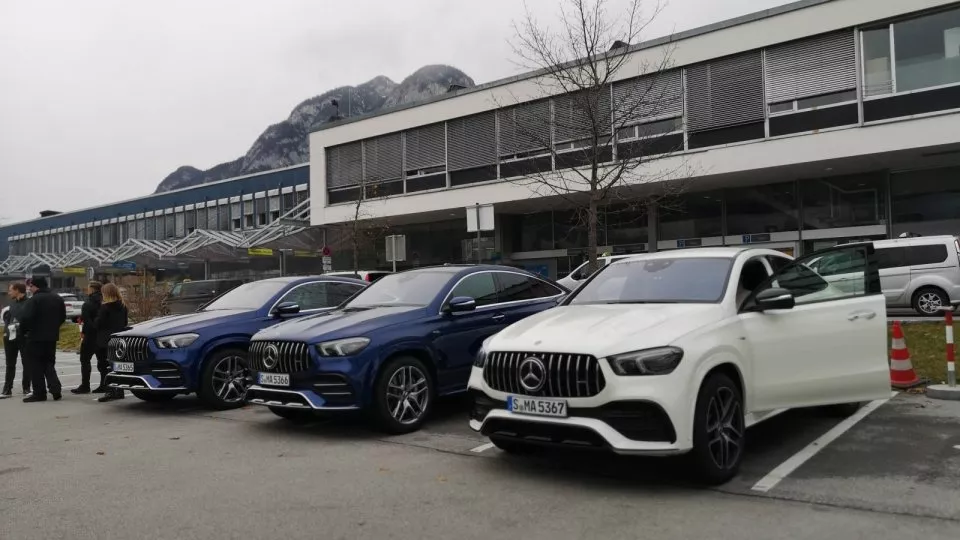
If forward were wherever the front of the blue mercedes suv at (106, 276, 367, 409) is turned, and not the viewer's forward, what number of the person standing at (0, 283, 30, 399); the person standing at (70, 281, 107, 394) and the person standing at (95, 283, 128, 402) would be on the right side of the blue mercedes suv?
3

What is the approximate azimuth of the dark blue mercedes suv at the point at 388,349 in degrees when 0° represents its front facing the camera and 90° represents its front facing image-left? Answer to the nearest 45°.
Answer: approximately 45°

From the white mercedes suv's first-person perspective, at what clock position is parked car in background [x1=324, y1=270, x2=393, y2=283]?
The parked car in background is roughly at 3 o'clock from the white mercedes suv.

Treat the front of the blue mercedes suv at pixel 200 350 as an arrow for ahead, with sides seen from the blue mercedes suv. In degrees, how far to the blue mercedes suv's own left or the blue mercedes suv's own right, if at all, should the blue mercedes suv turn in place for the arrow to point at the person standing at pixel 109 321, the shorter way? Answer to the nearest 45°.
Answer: approximately 90° to the blue mercedes suv's own right

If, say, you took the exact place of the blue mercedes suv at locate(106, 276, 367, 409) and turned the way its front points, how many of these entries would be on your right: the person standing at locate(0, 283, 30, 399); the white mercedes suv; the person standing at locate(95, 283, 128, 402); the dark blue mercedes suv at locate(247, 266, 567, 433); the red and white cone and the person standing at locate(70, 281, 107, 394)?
3

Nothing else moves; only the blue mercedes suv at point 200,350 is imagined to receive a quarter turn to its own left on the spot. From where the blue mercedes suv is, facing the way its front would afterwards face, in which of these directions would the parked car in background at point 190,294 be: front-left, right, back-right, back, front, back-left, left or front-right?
back-left

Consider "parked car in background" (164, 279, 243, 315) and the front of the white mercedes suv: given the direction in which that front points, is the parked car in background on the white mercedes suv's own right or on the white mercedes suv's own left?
on the white mercedes suv's own right

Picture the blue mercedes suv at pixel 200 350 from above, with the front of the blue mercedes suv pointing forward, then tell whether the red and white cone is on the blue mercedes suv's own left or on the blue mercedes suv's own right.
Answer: on the blue mercedes suv's own left

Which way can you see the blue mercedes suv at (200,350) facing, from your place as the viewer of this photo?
facing the viewer and to the left of the viewer

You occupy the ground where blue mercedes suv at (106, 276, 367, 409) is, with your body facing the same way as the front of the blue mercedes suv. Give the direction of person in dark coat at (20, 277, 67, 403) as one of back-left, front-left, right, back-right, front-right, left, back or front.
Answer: right

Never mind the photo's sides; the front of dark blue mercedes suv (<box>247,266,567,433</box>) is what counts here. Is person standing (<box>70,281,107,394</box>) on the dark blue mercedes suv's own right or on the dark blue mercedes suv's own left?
on the dark blue mercedes suv's own right

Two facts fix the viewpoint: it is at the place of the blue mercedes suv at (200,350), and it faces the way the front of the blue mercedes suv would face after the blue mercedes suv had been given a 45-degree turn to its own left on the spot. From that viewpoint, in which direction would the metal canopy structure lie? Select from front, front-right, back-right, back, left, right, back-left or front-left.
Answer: back
